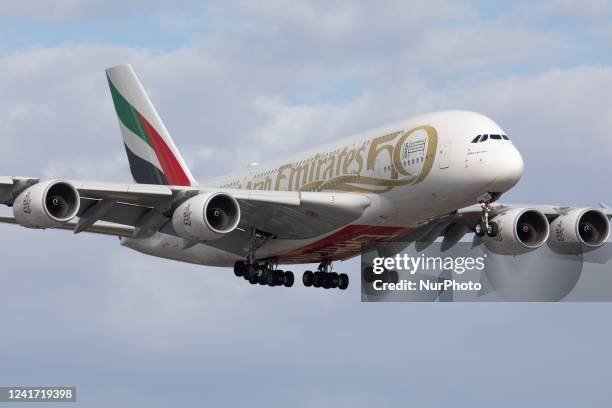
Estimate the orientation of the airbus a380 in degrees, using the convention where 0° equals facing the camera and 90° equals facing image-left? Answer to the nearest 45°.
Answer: approximately 315°
